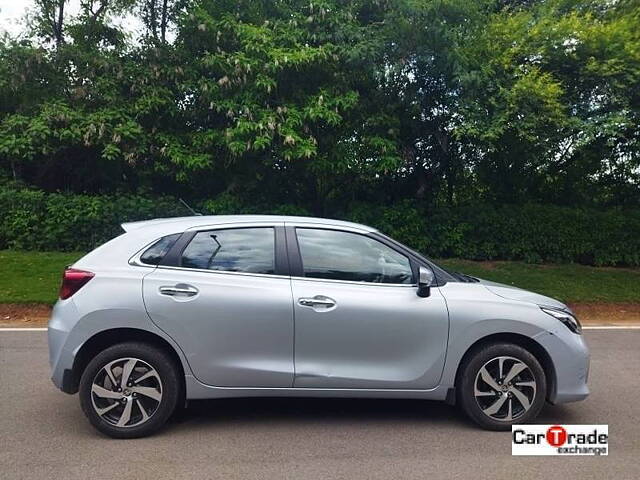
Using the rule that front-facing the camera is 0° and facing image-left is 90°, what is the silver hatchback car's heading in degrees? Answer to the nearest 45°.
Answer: approximately 270°

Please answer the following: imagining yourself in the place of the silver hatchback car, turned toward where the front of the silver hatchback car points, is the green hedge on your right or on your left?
on your left
